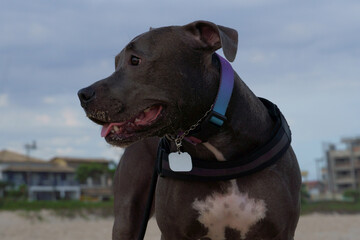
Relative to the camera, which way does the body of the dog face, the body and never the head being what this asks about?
toward the camera
